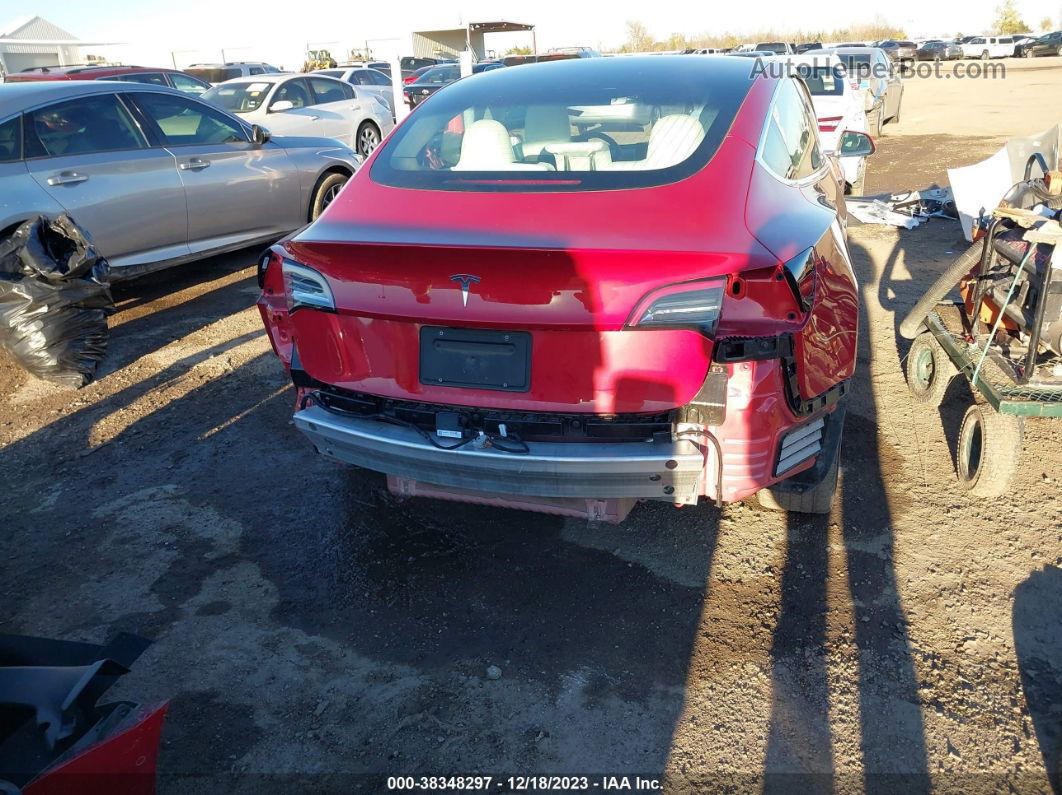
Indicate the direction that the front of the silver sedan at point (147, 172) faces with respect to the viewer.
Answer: facing away from the viewer and to the right of the viewer

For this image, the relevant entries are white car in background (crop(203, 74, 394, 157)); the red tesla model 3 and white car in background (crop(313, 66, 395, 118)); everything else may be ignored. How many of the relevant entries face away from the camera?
1

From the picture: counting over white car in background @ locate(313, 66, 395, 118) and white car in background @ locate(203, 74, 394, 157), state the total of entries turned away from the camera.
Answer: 0

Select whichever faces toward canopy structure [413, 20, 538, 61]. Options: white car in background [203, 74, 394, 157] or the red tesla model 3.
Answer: the red tesla model 3

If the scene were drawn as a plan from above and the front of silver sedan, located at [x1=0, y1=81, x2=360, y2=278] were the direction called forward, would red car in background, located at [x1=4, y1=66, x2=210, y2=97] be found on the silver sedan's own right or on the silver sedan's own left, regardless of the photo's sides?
on the silver sedan's own left

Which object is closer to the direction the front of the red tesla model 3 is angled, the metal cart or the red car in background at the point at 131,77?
the red car in background

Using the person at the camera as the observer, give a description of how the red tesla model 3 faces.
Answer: facing away from the viewer

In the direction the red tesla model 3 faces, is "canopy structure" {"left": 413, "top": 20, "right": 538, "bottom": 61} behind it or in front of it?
in front
